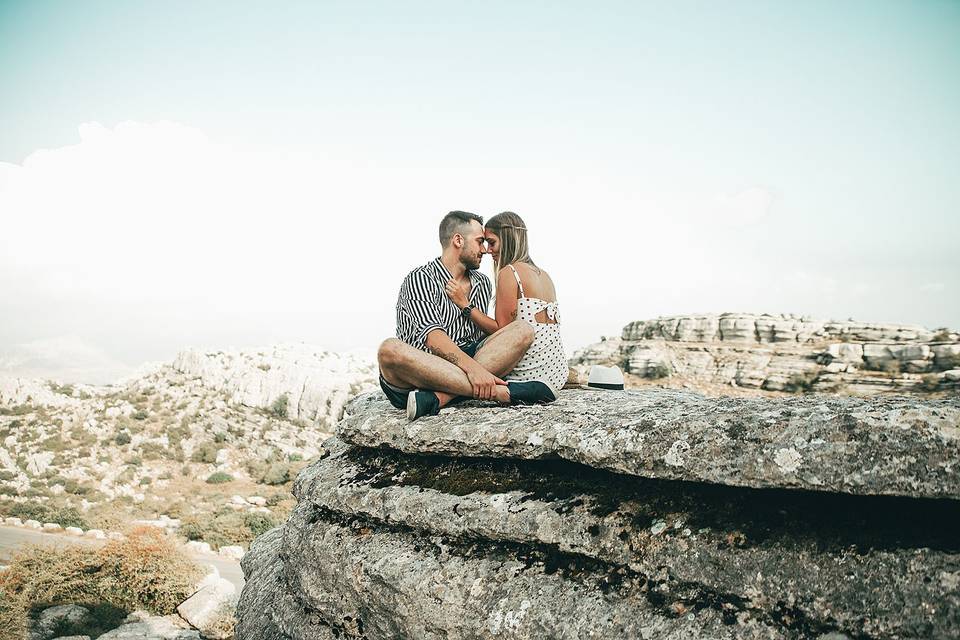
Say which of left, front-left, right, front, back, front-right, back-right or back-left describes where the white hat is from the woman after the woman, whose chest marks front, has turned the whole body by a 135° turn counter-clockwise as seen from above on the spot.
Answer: back-left

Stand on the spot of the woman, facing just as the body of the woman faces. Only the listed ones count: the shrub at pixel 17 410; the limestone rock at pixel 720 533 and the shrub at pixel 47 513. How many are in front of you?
2

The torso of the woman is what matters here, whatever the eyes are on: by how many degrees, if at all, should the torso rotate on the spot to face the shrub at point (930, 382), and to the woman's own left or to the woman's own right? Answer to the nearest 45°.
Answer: approximately 90° to the woman's own right

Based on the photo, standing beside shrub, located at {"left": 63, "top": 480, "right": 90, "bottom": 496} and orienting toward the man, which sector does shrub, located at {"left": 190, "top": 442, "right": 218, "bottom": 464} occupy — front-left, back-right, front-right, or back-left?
back-left

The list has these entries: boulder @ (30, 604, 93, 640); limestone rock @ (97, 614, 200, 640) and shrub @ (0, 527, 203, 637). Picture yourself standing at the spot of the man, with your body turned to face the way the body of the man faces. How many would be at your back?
3

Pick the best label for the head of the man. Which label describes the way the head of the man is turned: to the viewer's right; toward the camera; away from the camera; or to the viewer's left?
to the viewer's right

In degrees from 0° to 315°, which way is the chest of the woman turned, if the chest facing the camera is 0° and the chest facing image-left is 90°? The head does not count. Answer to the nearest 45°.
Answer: approximately 135°

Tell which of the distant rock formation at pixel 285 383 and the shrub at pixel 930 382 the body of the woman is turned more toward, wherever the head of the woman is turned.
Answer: the distant rock formation

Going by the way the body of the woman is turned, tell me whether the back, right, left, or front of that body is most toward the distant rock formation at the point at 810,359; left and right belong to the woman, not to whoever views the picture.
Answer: right

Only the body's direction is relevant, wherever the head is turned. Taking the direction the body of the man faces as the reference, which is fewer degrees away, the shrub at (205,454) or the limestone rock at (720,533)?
the limestone rock

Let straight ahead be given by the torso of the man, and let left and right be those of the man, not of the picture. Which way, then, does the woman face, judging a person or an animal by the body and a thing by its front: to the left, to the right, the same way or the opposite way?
the opposite way

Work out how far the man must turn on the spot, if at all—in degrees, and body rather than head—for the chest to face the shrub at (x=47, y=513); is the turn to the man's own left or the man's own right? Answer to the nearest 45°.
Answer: approximately 180°

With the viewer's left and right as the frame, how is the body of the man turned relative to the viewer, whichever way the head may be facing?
facing the viewer and to the right of the viewer

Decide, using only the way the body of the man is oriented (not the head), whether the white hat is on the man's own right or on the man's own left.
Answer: on the man's own left
